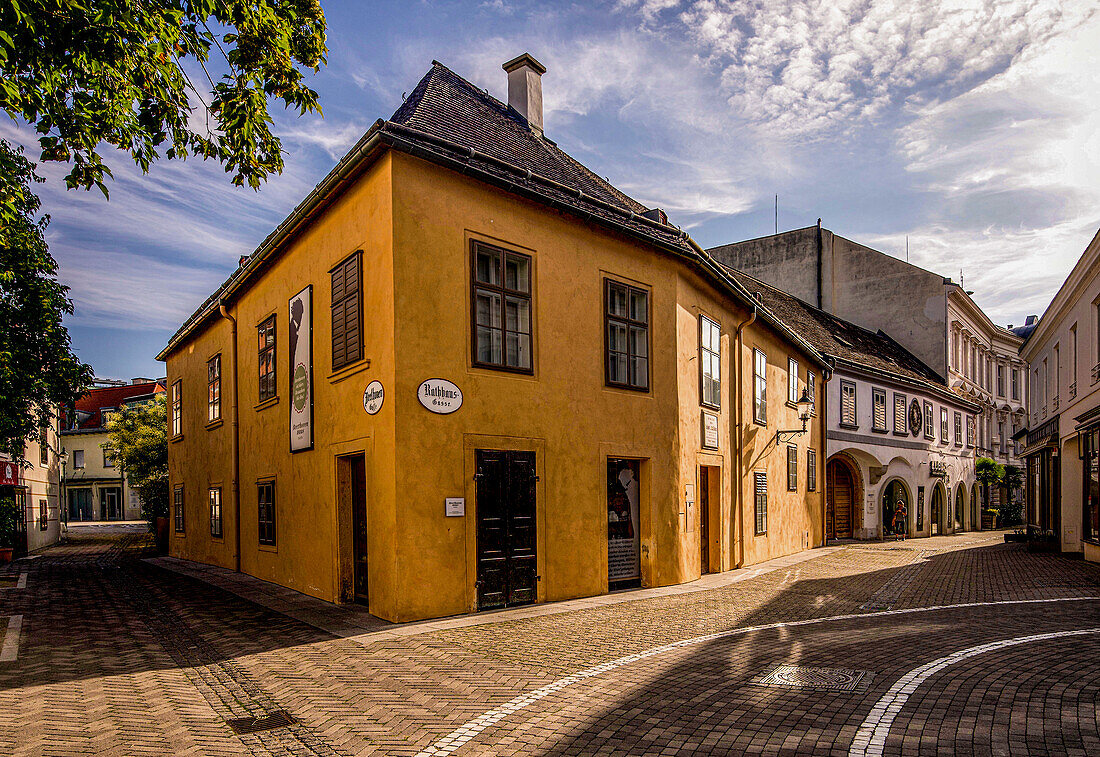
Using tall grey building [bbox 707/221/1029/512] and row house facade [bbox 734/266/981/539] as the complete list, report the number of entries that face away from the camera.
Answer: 0

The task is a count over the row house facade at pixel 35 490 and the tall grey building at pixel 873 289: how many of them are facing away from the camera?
0

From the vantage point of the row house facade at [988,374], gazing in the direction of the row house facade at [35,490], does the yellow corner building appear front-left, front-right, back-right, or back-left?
front-left

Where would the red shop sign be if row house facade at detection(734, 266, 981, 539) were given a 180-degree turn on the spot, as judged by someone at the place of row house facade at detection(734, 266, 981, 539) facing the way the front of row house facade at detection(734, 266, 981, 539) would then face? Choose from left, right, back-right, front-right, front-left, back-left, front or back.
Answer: left

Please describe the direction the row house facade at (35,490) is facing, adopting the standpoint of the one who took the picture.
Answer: facing the viewer and to the right of the viewer

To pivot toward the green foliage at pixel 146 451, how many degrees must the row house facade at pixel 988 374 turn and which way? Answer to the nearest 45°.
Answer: approximately 90° to its right

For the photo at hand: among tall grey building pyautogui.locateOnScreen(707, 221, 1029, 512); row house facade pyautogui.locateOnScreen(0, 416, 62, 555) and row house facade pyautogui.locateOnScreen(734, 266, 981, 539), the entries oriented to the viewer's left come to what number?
0

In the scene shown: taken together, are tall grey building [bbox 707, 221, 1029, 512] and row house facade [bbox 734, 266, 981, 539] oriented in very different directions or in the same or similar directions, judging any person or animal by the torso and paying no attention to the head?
same or similar directions

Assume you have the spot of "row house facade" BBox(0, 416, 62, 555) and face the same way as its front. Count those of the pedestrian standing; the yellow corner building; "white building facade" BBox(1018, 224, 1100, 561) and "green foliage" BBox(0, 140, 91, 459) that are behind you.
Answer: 0

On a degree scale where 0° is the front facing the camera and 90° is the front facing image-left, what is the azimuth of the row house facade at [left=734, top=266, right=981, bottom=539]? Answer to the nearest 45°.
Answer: approximately 315°

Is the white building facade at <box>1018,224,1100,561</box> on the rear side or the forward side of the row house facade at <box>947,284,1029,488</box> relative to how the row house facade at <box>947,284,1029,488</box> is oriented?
on the forward side
